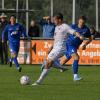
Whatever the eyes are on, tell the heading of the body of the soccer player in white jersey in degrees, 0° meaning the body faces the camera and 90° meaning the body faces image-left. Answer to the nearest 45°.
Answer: approximately 45°

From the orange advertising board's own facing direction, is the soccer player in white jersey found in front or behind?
in front

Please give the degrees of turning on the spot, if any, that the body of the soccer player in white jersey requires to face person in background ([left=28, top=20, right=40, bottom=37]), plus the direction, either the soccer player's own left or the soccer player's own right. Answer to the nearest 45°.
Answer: approximately 135° to the soccer player's own right

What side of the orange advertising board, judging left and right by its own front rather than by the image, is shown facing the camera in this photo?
front

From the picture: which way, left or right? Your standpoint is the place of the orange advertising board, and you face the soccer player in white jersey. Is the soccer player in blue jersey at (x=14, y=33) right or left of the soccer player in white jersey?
right

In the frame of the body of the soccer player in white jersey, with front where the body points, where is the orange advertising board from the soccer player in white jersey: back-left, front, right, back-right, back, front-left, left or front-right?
back-right

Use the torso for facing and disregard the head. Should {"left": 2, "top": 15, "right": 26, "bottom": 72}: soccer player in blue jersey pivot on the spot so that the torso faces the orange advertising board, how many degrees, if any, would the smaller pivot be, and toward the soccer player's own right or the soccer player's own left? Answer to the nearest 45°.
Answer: approximately 135° to the soccer player's own left

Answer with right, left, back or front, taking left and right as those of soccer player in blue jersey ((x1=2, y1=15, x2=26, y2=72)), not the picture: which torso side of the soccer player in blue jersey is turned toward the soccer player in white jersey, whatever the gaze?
front

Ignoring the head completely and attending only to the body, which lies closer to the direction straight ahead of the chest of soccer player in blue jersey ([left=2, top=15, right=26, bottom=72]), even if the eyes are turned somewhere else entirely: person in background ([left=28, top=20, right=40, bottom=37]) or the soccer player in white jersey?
the soccer player in white jersey

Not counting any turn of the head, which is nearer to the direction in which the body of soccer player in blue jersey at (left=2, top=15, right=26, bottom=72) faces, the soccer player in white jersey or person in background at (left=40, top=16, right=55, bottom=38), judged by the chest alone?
the soccer player in white jersey
